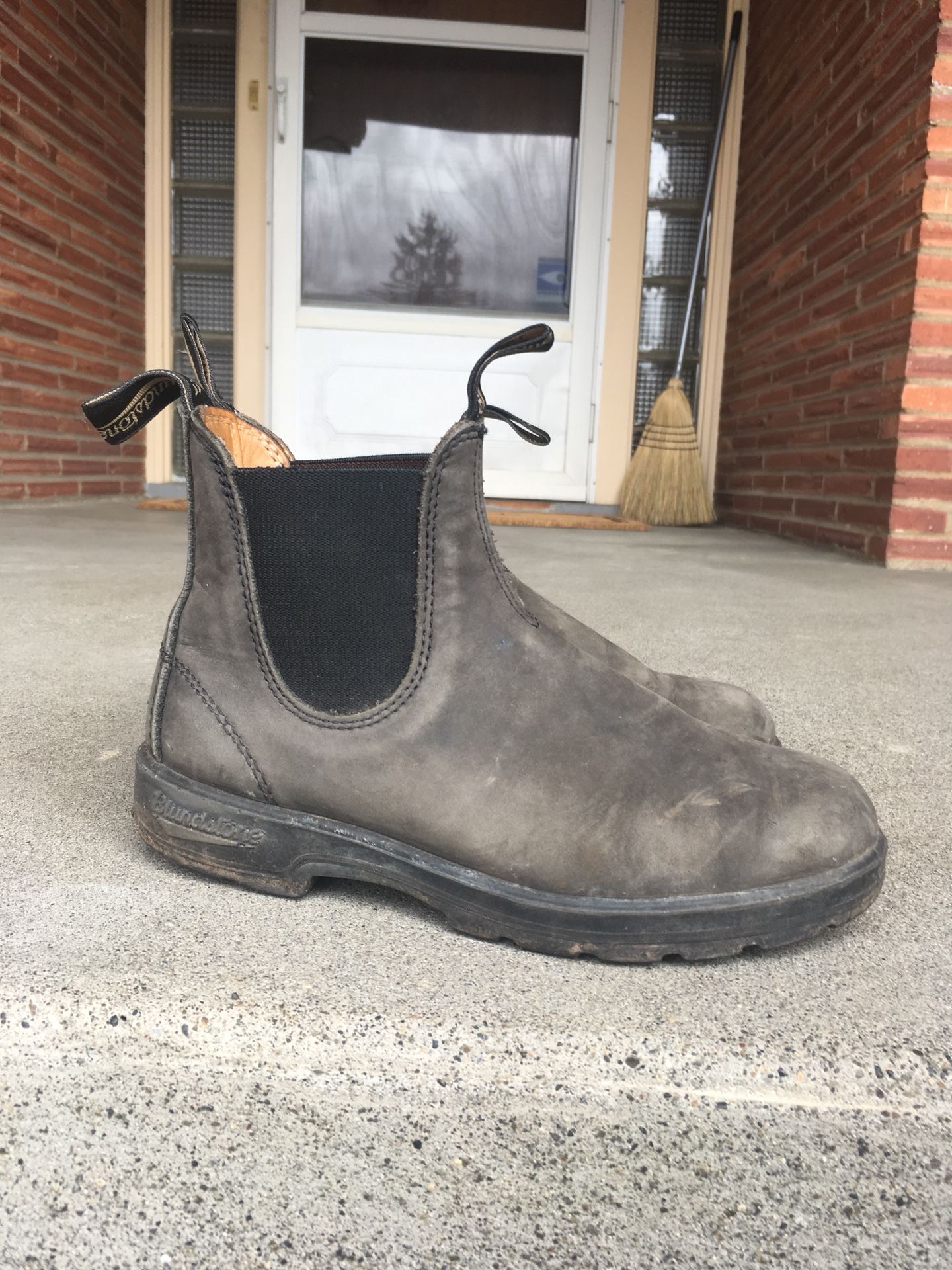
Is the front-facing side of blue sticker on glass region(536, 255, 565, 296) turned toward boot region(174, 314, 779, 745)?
yes

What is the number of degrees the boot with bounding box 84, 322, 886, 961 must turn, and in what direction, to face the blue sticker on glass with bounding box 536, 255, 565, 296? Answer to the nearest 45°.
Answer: approximately 90° to its left

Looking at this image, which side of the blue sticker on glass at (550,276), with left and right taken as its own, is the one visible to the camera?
front

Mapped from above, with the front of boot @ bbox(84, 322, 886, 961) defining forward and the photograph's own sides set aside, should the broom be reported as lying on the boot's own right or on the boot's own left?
on the boot's own left

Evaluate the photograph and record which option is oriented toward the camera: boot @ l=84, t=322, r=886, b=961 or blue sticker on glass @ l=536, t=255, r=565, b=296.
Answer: the blue sticker on glass

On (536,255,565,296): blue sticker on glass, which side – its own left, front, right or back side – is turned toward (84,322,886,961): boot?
front

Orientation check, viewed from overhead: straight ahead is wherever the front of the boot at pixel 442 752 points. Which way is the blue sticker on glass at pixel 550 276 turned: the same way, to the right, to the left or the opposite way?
to the right

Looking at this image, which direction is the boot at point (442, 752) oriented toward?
to the viewer's right

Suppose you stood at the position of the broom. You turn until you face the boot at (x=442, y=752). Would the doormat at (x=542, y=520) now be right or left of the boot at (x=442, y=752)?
right

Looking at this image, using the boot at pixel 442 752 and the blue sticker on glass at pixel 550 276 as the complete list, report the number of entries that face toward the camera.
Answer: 1
